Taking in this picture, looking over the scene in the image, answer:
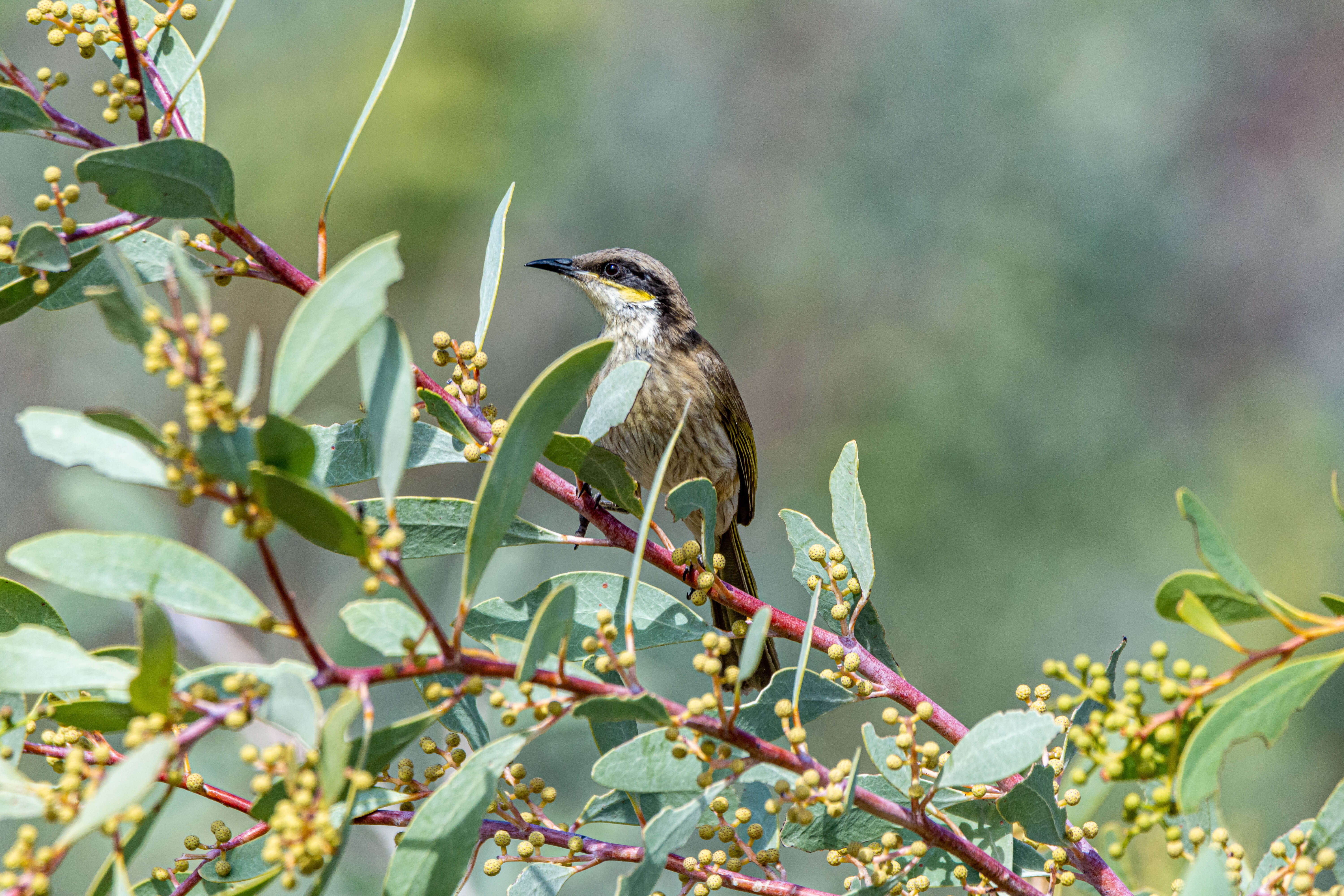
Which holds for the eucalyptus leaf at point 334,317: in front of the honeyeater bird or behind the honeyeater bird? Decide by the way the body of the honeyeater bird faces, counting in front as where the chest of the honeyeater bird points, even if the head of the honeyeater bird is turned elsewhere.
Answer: in front

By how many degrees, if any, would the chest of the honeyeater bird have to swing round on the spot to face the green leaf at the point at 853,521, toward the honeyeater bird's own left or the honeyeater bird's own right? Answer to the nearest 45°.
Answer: approximately 135° to the honeyeater bird's own left

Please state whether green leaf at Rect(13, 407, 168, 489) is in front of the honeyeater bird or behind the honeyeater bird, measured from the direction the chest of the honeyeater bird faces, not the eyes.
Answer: in front

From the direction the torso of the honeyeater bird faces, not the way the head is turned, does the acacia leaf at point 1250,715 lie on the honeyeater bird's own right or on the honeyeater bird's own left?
on the honeyeater bird's own left

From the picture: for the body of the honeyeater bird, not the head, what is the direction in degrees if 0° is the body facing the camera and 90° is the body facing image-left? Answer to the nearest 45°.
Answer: approximately 45°

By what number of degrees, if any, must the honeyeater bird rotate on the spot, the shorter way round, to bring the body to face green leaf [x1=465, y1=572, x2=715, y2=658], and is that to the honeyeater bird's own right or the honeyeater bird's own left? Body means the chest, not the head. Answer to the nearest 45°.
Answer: approximately 45° to the honeyeater bird's own left
